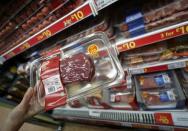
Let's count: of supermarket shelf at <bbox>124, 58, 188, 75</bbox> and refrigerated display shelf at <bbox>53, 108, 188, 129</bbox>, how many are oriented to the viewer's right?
0
